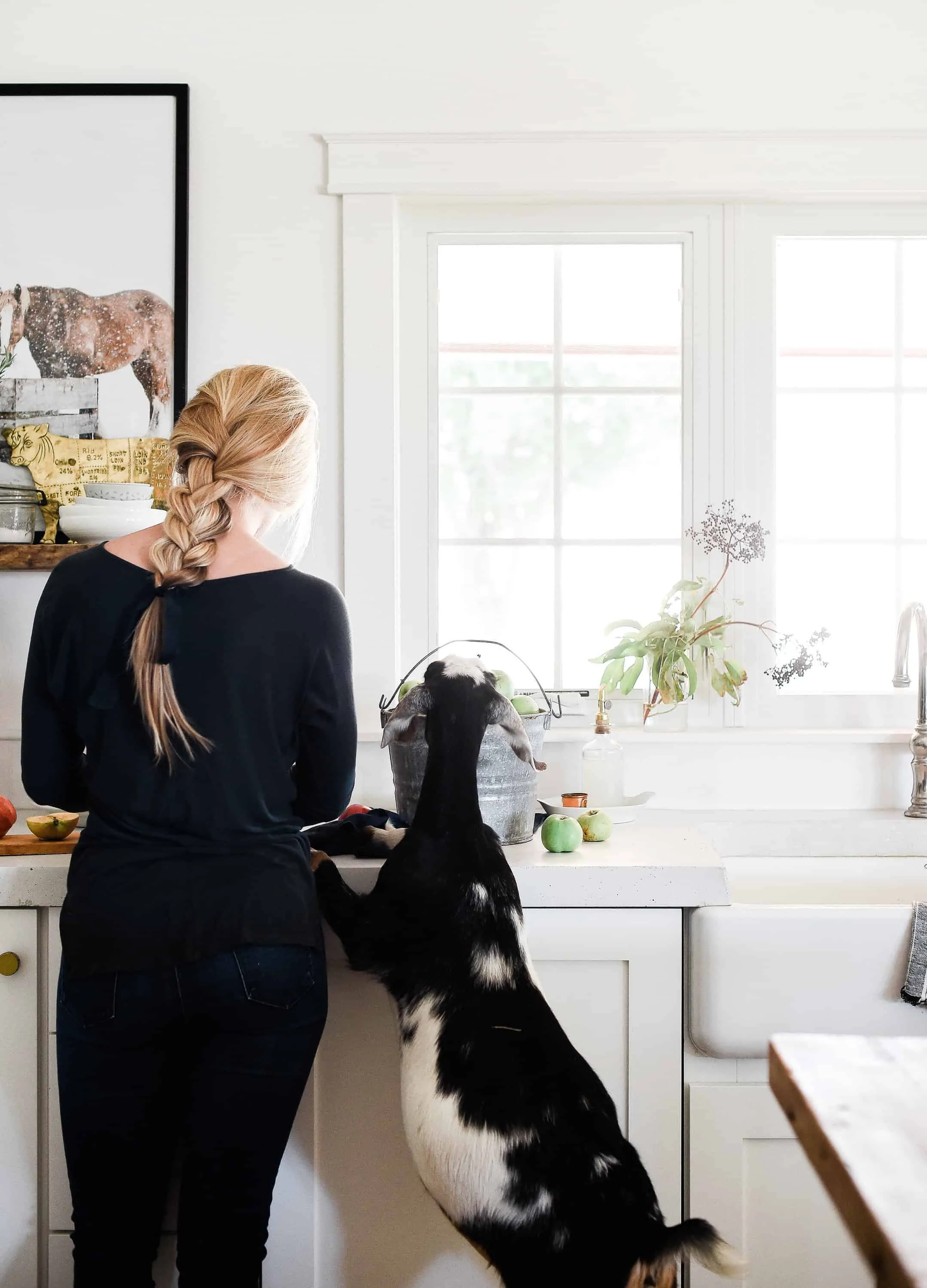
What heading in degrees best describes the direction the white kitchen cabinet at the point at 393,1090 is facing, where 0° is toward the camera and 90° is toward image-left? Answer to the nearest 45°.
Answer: approximately 0°

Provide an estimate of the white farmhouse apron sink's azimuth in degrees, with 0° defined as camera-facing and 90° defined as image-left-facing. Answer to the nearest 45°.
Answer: approximately 0°

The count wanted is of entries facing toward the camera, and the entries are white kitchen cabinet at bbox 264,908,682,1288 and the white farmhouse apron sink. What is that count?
2

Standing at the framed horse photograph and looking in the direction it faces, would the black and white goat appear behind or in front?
in front

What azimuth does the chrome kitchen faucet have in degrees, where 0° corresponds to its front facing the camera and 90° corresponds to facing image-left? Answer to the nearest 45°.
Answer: approximately 45°

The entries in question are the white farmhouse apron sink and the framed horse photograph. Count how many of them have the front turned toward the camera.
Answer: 2

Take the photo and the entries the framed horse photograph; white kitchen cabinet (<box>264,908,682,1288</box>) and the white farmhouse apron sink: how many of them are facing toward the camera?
3

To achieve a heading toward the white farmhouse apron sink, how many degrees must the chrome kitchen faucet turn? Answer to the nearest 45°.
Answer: approximately 45° to its left
